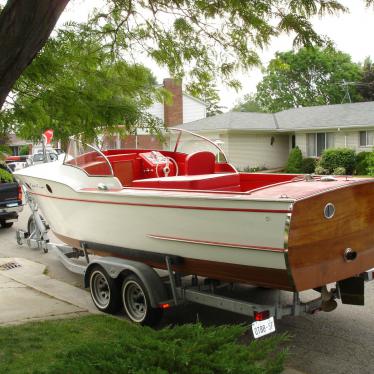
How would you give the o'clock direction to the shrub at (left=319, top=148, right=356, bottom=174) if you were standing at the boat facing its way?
The shrub is roughly at 2 o'clock from the boat.

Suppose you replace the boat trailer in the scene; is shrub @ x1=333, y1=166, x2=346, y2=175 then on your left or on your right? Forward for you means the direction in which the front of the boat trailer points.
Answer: on your right

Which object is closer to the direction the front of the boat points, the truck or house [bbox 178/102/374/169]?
the truck

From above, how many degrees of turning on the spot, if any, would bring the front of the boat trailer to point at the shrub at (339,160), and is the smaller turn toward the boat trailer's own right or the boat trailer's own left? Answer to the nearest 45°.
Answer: approximately 45° to the boat trailer's own right

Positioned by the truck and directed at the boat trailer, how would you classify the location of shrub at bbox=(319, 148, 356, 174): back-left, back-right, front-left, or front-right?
back-left

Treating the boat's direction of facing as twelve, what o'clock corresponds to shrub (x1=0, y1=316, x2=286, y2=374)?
The shrub is roughly at 8 o'clock from the boat.

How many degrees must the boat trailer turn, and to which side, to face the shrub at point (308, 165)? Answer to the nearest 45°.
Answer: approximately 45° to its right

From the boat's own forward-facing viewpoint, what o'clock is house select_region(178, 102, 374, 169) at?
The house is roughly at 2 o'clock from the boat.

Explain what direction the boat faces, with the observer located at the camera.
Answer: facing away from the viewer and to the left of the viewer

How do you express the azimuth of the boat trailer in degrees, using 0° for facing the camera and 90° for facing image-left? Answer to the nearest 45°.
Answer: approximately 135°

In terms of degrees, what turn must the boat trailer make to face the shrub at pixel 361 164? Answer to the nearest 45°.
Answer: approximately 45° to its right

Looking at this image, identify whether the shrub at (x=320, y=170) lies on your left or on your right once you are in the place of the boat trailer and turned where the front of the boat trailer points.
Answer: on your right

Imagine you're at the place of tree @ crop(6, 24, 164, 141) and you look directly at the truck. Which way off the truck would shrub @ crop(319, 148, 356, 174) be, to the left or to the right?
right

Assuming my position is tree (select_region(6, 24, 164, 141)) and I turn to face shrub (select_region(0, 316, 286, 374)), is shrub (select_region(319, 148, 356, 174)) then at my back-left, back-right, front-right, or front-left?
back-left

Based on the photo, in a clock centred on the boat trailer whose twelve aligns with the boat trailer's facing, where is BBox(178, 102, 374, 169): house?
The house is roughly at 2 o'clock from the boat trailer.

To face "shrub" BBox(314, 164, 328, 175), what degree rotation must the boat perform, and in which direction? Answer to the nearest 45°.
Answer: approximately 45° to its right
